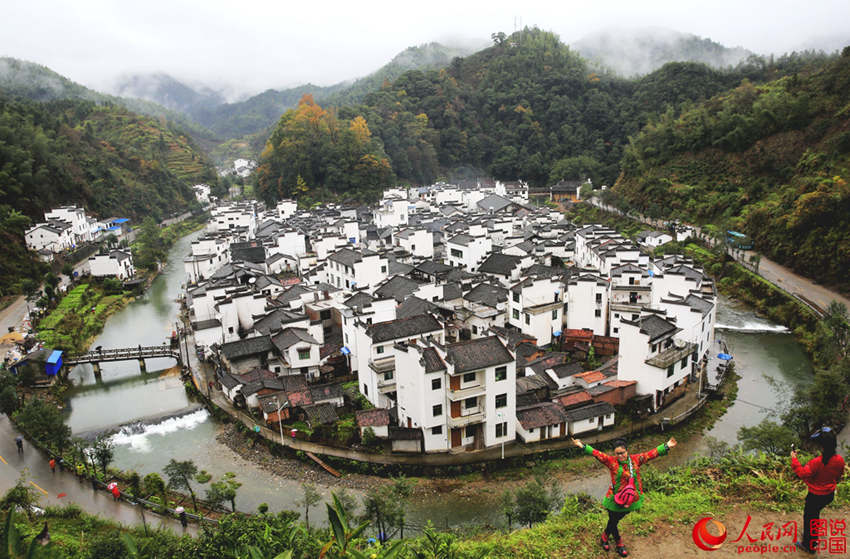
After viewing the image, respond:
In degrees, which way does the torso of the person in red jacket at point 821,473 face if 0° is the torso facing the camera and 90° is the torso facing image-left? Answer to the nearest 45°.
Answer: approximately 135°

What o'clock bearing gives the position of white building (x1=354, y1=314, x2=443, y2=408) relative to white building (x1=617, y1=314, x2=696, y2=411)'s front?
white building (x1=354, y1=314, x2=443, y2=408) is roughly at 4 o'clock from white building (x1=617, y1=314, x2=696, y2=411).

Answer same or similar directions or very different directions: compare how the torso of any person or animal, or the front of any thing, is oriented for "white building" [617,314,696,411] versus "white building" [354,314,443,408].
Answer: same or similar directions

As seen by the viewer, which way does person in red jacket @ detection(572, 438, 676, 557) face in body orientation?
toward the camera

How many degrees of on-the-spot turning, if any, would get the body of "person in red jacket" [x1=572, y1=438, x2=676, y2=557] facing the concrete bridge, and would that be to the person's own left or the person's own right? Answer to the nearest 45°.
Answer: approximately 135° to the person's own right

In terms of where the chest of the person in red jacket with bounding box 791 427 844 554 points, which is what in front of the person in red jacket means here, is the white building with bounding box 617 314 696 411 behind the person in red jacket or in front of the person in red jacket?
in front

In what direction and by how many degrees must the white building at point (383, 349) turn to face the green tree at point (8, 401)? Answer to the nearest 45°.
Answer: approximately 135° to its right

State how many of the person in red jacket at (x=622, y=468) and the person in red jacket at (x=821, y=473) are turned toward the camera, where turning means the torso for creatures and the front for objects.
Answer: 1

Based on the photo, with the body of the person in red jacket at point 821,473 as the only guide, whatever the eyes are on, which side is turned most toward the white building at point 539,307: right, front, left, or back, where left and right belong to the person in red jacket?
front

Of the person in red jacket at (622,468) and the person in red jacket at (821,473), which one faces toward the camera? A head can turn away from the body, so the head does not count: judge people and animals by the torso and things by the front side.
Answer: the person in red jacket at (622,468)

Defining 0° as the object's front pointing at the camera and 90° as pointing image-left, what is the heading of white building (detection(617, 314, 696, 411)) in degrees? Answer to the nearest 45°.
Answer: approximately 315°

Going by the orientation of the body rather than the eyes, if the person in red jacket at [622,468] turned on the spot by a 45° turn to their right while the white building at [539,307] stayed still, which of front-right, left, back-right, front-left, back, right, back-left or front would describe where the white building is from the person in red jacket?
back-right

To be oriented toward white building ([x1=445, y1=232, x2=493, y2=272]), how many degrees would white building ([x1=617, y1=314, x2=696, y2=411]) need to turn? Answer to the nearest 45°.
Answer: approximately 180°

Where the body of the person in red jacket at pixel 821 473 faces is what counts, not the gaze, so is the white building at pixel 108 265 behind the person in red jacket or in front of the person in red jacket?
in front
